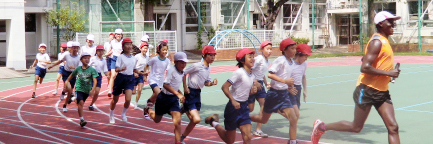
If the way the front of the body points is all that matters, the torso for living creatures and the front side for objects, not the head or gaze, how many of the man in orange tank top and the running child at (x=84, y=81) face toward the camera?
1
